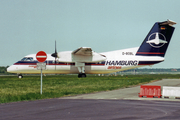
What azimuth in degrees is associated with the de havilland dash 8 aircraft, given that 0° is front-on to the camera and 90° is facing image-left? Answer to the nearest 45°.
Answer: approximately 90°
